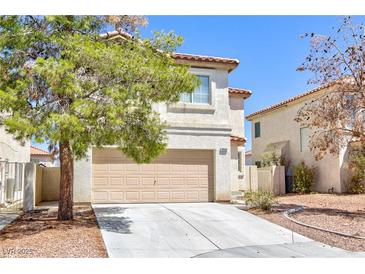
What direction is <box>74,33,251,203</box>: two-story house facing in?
toward the camera

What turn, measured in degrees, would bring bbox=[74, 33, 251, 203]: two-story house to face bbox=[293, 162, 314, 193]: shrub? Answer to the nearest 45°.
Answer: approximately 135° to its left

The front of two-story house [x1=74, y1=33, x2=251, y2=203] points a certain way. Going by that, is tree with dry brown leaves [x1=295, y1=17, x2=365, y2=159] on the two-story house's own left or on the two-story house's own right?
on the two-story house's own left

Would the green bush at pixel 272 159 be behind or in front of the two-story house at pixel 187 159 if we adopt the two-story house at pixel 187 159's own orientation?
behind

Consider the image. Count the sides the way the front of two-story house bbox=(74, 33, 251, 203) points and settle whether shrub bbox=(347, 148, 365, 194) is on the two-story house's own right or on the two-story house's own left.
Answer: on the two-story house's own left

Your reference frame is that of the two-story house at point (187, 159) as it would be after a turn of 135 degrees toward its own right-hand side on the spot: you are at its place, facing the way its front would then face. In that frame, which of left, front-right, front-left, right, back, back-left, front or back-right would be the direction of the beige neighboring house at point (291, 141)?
right

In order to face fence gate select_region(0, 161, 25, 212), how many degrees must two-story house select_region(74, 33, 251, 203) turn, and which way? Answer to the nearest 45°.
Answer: approximately 90° to its right

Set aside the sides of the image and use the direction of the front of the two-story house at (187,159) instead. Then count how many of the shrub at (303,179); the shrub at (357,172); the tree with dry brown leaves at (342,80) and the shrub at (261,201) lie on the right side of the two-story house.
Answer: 0
